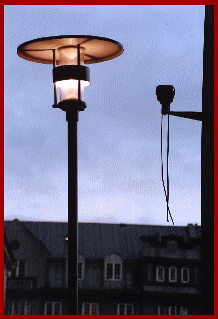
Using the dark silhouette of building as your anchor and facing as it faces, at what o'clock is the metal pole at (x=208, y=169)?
The metal pole is roughly at 12 o'clock from the dark silhouette of building.

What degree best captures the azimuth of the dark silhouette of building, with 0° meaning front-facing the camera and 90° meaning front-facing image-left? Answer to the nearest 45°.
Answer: approximately 0°

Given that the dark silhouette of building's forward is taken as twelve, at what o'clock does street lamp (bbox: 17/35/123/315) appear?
The street lamp is roughly at 12 o'clock from the dark silhouette of building.

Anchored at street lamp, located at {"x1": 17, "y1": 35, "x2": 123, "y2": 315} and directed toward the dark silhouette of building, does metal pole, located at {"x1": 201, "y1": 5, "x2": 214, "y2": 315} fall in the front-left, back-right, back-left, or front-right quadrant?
back-right
